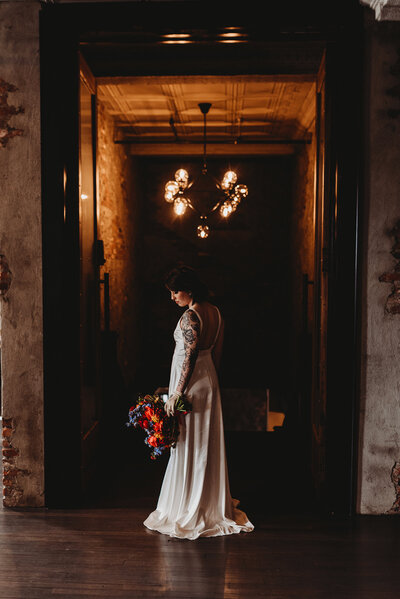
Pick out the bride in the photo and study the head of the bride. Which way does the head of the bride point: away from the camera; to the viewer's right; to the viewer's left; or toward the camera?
to the viewer's left

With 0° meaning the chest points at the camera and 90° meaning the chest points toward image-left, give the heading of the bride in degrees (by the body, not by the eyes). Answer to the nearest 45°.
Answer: approximately 135°
